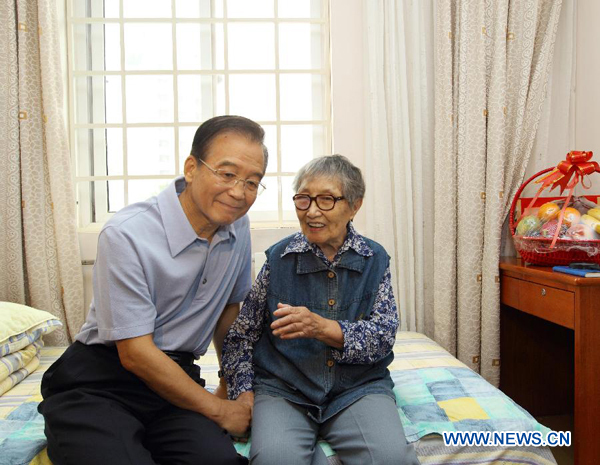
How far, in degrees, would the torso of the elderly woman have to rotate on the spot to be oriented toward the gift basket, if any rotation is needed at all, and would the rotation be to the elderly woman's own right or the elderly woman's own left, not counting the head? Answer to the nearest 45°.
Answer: approximately 135° to the elderly woman's own left

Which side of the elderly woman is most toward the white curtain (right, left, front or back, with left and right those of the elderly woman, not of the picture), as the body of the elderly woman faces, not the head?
back

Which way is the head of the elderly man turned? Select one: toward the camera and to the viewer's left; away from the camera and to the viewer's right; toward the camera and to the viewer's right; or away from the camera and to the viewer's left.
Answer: toward the camera and to the viewer's right

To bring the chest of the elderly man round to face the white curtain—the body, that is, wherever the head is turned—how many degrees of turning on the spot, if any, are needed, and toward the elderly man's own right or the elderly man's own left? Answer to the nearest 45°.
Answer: approximately 90° to the elderly man's own left

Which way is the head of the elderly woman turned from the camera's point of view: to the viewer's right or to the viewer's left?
to the viewer's left

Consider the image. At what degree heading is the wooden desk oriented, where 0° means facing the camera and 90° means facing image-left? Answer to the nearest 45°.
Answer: approximately 45°

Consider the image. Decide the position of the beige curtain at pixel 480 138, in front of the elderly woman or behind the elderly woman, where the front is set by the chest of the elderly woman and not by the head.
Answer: behind
